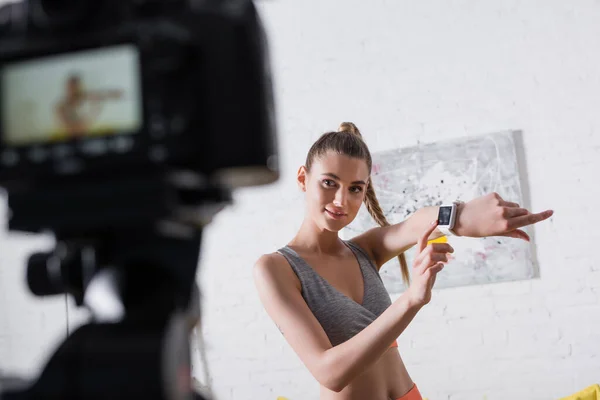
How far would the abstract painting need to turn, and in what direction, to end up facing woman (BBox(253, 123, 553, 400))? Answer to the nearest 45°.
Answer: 0° — it already faces them

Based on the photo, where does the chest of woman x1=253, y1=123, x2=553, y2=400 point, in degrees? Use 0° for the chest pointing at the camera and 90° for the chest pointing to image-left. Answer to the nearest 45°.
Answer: approximately 315°

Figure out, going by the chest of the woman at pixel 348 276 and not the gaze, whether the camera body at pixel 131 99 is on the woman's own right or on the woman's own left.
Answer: on the woman's own right

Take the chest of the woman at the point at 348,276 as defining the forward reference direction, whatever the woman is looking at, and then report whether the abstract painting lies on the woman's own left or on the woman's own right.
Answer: on the woman's own left
